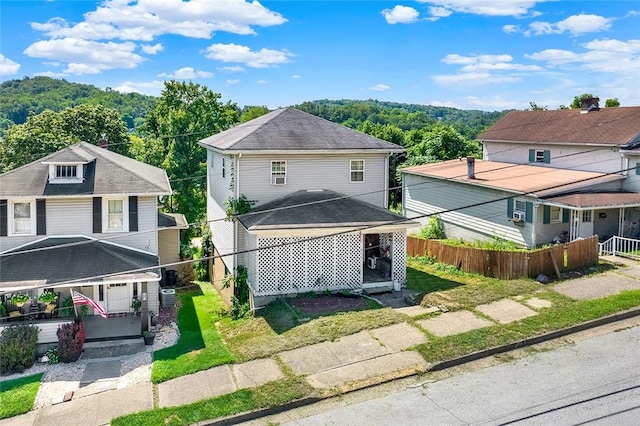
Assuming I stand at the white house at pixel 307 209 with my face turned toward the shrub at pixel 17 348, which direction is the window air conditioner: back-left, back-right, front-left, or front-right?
back-left

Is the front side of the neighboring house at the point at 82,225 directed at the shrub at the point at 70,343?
yes

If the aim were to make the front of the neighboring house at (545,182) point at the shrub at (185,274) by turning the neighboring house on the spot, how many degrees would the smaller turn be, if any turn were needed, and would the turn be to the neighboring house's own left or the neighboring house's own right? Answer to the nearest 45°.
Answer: approximately 90° to the neighboring house's own right

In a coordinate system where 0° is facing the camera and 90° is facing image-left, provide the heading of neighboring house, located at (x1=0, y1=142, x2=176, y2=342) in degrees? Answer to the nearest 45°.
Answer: approximately 0°

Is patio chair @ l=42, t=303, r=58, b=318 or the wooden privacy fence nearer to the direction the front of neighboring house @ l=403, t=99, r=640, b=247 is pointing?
the wooden privacy fence

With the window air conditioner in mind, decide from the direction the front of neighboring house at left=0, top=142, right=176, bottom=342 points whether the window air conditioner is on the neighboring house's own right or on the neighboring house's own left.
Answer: on the neighboring house's own left

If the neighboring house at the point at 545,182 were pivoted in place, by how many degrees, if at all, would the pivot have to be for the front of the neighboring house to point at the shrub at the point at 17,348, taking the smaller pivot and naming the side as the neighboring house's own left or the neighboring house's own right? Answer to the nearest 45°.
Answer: approximately 90° to the neighboring house's own right

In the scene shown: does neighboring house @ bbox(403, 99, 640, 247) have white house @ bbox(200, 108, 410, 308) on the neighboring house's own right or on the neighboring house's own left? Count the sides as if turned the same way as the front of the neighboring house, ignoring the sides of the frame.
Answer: on the neighboring house's own right

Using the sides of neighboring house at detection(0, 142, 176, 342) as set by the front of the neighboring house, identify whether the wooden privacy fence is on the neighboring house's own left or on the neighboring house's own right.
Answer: on the neighboring house's own left
